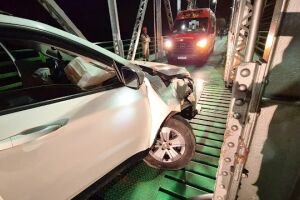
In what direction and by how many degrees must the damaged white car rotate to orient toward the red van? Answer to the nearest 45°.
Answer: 0° — it already faces it

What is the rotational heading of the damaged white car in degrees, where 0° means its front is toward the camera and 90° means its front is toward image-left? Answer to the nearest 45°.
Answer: approximately 225°

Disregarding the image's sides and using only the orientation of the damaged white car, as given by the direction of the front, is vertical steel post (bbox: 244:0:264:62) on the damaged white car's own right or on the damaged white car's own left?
on the damaged white car's own right

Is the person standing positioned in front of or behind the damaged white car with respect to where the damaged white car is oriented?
in front

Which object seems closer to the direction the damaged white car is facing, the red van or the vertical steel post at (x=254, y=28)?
the red van
